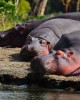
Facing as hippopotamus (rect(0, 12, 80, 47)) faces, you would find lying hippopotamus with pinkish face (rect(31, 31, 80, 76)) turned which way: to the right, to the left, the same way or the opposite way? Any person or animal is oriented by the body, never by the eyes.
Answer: the same way

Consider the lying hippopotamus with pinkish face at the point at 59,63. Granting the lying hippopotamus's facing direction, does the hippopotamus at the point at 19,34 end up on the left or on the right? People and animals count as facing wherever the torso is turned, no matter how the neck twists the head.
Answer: on its right

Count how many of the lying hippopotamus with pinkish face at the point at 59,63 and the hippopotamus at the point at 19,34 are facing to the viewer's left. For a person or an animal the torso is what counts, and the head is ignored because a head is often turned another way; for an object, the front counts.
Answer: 2

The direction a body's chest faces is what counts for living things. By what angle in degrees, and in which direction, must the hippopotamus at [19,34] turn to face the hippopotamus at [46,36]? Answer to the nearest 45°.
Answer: approximately 135° to its left

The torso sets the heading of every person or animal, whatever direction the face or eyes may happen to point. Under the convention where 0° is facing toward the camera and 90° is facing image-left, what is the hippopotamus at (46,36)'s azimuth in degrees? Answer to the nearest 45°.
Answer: approximately 45°

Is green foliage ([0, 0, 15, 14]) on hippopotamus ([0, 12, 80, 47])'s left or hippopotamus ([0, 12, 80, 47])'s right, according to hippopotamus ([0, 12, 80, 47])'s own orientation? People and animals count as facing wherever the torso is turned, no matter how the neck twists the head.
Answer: on its right

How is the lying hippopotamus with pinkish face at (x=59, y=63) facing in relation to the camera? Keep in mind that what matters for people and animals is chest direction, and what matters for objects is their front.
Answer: to the viewer's left

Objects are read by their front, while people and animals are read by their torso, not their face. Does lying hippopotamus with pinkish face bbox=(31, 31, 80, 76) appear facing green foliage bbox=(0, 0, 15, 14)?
no

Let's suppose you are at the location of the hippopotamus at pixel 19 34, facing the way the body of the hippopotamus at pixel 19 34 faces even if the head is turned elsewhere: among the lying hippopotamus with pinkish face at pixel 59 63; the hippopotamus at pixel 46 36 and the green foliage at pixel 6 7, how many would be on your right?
1

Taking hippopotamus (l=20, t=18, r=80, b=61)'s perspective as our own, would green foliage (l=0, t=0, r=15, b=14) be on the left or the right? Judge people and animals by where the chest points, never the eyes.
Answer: on its right

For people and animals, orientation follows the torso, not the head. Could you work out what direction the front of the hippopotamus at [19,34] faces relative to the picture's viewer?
facing to the left of the viewer
